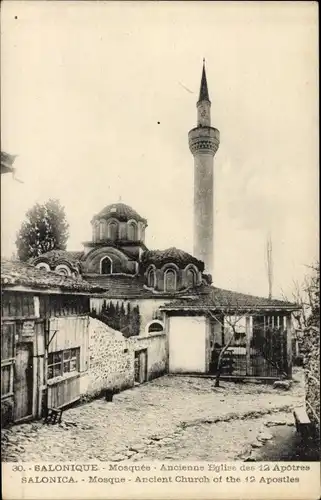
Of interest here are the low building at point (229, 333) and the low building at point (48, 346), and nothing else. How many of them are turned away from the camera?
0

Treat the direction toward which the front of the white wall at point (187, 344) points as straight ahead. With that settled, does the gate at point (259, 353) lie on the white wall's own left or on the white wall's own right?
on the white wall's own left

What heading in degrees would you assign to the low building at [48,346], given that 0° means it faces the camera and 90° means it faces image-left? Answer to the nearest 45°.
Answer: approximately 315°

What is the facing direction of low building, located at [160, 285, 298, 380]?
toward the camera

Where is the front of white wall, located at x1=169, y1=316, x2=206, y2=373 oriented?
toward the camera

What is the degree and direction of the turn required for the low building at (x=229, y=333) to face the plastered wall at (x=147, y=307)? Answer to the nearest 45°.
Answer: approximately 90° to its right

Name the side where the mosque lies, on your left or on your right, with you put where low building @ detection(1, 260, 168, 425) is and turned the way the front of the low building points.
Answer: on your left
